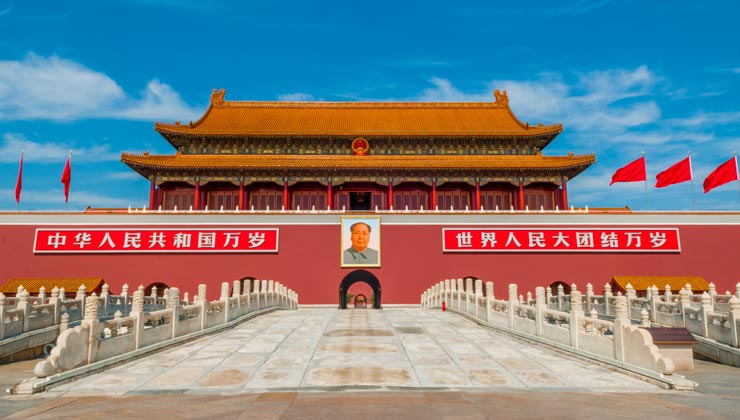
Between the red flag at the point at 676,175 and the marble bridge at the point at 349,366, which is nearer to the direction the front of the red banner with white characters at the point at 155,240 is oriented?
the marble bridge

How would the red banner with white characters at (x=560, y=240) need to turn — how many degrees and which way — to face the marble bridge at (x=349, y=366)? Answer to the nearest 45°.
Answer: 0° — it already faces it

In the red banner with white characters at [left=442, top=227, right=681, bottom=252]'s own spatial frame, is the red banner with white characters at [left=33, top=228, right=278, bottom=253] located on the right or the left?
on its right

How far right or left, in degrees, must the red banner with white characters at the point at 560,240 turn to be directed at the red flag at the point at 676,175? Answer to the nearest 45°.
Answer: approximately 90° to its left

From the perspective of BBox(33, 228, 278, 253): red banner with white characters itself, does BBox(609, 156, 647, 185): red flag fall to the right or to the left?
on its left

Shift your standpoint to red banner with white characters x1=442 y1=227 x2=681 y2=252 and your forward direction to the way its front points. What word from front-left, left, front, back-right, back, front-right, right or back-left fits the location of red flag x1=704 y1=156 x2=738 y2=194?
left

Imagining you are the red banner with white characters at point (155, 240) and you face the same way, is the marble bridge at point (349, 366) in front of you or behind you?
in front

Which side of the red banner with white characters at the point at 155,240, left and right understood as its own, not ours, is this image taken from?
front

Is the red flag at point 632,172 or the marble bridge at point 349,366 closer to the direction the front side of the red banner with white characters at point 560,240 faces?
the marble bridge

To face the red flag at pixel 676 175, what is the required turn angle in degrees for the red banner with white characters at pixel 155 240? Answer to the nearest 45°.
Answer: approximately 45° to its left

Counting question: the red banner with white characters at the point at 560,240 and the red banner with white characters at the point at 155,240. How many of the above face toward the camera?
2

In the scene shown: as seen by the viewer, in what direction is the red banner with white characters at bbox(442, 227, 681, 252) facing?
toward the camera

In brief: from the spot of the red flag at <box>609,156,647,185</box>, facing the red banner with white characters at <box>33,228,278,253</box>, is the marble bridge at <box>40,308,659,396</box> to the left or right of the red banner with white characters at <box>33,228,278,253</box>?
left

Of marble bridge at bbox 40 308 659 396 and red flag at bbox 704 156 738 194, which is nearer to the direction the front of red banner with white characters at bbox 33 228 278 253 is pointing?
the marble bridge
